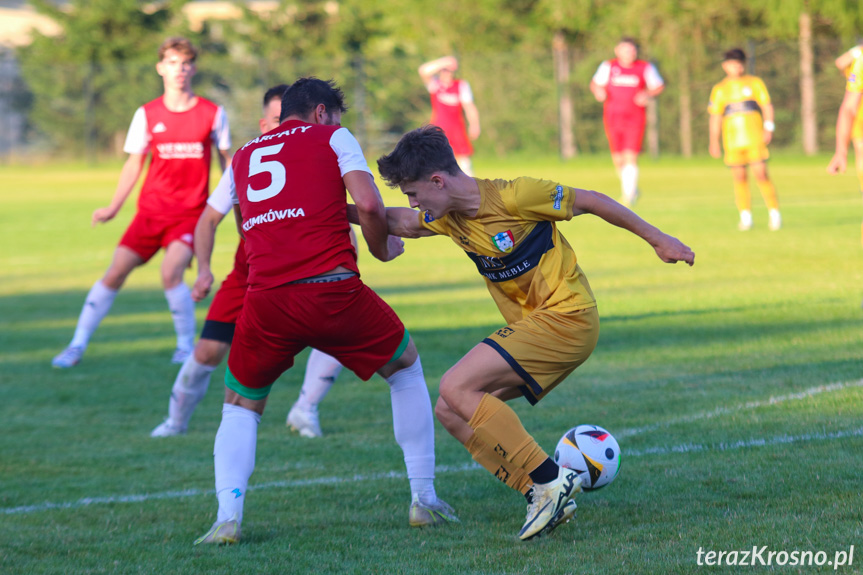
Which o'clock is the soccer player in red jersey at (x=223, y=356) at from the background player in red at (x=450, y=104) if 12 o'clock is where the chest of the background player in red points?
The soccer player in red jersey is roughly at 12 o'clock from the background player in red.

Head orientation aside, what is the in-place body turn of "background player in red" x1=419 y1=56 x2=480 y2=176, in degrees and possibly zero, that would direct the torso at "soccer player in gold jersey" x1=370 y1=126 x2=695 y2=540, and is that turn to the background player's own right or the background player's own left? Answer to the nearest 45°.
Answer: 0° — they already face them

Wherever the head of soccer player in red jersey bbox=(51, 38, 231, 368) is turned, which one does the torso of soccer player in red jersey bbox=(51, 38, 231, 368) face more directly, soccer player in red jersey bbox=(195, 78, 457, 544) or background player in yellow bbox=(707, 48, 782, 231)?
the soccer player in red jersey

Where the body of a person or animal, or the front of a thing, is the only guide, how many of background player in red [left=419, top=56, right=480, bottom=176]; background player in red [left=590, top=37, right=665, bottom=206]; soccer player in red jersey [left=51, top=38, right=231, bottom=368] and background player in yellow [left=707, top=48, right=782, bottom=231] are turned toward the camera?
4

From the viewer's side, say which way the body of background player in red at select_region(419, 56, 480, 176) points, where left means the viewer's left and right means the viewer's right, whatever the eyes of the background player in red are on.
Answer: facing the viewer

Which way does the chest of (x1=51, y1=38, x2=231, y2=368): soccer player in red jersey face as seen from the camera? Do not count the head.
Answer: toward the camera

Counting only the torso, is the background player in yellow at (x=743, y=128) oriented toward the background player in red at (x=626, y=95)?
no

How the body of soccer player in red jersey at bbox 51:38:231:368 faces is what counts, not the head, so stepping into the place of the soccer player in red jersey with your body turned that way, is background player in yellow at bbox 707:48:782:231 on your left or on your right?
on your left

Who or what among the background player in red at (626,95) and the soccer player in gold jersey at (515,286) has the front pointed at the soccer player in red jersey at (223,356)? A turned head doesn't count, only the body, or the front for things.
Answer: the background player in red

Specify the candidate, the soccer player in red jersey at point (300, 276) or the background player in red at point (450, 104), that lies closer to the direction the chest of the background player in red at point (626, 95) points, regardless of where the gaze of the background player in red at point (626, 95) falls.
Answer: the soccer player in red jersey

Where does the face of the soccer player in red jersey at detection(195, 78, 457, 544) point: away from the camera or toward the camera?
away from the camera

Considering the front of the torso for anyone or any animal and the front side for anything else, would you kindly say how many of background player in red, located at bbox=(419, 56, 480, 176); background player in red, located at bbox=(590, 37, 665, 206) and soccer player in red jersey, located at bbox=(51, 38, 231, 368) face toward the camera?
3

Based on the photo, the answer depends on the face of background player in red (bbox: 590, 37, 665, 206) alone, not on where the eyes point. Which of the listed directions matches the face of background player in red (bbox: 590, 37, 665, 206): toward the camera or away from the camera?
toward the camera

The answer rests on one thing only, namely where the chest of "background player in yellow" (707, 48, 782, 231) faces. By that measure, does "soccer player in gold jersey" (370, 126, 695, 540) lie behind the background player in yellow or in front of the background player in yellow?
in front

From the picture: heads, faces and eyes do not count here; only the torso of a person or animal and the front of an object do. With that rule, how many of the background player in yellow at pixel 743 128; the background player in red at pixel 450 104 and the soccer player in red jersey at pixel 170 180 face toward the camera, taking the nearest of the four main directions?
3

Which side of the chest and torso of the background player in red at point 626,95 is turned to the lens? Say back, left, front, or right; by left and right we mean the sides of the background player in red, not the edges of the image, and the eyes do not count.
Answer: front
